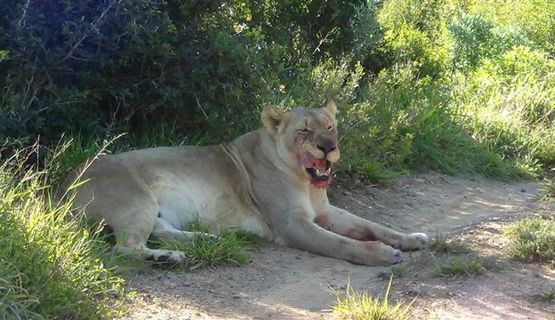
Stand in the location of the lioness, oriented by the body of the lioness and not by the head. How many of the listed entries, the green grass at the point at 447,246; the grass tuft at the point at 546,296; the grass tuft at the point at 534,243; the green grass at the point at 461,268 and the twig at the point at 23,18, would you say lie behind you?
1

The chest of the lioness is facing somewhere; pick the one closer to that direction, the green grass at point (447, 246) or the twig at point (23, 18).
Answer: the green grass

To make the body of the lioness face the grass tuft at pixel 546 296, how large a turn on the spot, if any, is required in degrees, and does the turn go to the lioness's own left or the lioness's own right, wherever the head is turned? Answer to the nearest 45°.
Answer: approximately 45° to the lioness's own right

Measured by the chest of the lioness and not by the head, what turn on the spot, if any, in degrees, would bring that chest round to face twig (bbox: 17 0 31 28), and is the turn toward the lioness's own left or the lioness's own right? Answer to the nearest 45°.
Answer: approximately 180°

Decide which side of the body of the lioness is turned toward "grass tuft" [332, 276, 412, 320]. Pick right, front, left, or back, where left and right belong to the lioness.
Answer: right

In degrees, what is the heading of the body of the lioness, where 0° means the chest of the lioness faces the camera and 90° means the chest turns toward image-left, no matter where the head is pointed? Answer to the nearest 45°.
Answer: approximately 270°

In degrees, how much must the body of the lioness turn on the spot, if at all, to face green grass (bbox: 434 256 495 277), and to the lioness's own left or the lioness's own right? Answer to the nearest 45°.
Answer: approximately 45° to the lioness's own right

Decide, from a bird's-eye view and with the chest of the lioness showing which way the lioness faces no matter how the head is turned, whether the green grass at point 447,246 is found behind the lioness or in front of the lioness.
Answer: in front

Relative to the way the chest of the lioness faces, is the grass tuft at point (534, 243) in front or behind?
in front

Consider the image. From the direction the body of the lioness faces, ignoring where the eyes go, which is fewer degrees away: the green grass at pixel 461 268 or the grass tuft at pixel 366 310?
the green grass

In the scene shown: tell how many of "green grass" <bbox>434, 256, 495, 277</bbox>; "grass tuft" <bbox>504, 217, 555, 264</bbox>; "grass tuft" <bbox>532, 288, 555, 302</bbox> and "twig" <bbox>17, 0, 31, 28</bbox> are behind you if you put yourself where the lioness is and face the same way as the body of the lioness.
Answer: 1
